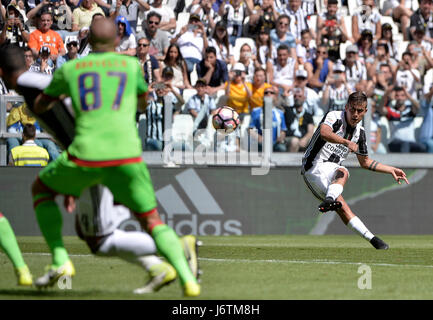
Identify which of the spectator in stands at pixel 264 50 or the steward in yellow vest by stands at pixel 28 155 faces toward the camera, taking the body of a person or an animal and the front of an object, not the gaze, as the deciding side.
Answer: the spectator in stands at pixel 264 50

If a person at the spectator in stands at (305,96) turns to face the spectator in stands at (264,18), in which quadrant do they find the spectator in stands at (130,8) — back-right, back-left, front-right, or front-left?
front-left

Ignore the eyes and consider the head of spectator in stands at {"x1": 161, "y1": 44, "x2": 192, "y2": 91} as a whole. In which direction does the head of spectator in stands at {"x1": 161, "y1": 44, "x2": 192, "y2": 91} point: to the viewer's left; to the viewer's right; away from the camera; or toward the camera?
toward the camera

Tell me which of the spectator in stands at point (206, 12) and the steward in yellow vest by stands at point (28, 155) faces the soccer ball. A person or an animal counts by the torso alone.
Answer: the spectator in stands at point (206, 12)

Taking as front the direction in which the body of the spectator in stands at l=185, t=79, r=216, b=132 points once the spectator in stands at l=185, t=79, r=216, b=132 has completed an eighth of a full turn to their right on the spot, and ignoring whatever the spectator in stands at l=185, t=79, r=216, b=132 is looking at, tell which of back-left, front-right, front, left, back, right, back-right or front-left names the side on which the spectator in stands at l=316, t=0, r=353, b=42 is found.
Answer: back

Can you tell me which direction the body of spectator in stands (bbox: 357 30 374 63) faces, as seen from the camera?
toward the camera

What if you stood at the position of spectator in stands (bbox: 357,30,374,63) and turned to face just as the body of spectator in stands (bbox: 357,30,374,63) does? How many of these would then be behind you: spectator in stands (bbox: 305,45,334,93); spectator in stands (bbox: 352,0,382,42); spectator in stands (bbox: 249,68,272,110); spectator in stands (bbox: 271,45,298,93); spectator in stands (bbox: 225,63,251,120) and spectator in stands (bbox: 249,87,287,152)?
1

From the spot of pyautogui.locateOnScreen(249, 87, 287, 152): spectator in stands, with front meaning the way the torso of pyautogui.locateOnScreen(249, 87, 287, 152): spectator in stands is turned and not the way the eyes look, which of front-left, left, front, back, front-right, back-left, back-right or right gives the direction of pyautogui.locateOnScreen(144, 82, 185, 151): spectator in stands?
right

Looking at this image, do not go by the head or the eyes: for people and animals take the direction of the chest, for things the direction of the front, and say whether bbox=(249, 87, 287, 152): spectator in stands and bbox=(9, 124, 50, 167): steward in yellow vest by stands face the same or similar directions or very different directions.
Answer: very different directions

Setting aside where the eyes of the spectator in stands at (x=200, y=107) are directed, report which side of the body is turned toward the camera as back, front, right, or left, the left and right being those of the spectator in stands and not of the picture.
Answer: front

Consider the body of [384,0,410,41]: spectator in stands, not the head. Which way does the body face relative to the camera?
toward the camera

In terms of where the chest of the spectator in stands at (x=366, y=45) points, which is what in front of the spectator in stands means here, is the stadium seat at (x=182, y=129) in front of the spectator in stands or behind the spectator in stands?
in front

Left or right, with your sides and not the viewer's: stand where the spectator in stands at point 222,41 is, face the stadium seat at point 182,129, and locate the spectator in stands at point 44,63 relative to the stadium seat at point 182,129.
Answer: right

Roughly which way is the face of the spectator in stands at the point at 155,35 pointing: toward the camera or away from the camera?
toward the camera

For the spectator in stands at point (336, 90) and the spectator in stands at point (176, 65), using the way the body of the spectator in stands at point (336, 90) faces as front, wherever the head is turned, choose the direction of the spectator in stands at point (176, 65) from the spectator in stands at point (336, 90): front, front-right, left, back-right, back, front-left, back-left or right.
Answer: right
